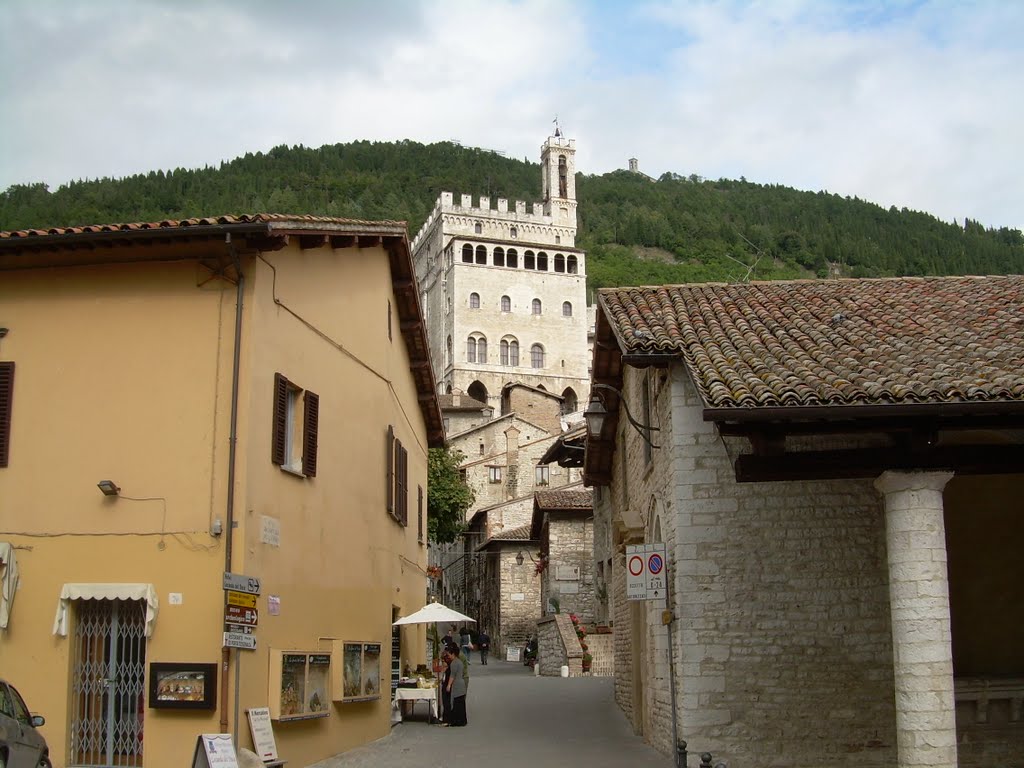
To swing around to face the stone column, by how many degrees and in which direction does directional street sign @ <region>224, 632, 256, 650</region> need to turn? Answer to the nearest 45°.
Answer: approximately 90° to its left

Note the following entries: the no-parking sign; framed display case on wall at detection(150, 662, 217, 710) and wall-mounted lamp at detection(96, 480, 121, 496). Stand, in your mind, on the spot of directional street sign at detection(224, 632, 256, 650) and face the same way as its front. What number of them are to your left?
1

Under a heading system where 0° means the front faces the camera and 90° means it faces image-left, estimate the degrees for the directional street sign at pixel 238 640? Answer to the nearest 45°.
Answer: approximately 0°

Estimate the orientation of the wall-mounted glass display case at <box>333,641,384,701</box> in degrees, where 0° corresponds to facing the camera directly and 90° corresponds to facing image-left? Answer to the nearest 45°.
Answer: approximately 315°

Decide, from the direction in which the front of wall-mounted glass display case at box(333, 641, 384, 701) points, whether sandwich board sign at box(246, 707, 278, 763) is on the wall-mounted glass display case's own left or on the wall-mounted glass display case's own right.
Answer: on the wall-mounted glass display case's own right

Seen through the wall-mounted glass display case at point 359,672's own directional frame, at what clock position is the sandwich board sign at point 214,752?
The sandwich board sign is roughly at 2 o'clock from the wall-mounted glass display case.

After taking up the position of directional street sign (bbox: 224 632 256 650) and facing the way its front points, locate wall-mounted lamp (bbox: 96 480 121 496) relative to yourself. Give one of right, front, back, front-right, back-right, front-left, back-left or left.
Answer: back-right
